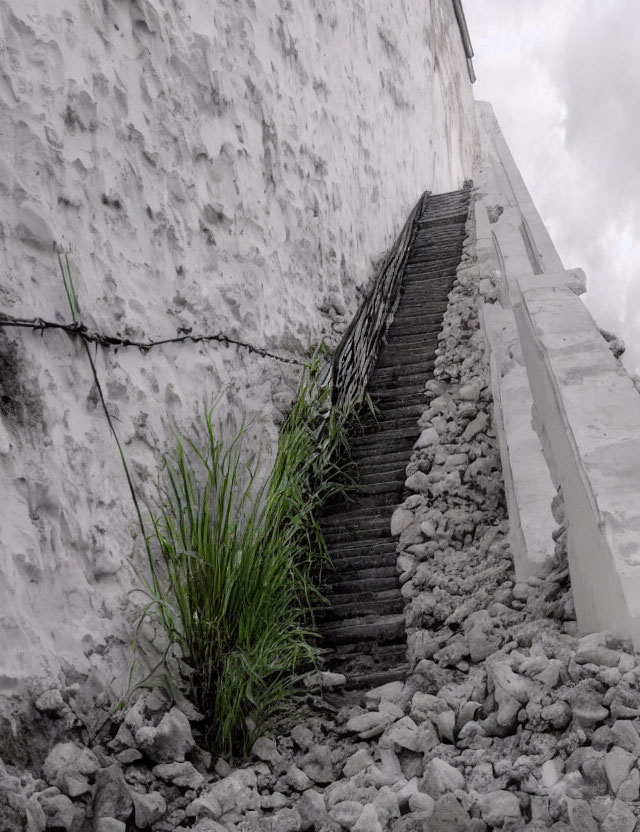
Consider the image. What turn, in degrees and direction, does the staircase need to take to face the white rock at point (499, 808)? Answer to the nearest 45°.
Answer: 0° — it already faces it

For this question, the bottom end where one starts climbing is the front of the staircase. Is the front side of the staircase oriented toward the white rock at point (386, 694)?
yes

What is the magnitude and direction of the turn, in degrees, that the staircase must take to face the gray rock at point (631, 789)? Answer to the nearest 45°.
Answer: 0° — it already faces it

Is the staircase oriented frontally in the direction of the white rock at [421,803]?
yes

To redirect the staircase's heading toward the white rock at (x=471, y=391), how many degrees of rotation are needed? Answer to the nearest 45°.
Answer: approximately 135° to its left

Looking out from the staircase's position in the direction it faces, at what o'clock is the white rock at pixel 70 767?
The white rock is roughly at 1 o'clock from the staircase.

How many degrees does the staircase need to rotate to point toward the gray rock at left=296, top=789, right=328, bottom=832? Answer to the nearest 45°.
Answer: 0° — it already faces it

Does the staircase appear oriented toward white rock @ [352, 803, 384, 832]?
yes

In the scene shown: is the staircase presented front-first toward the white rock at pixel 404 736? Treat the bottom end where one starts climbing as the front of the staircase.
yes

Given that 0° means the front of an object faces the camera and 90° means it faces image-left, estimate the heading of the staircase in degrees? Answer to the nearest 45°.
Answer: approximately 0°
